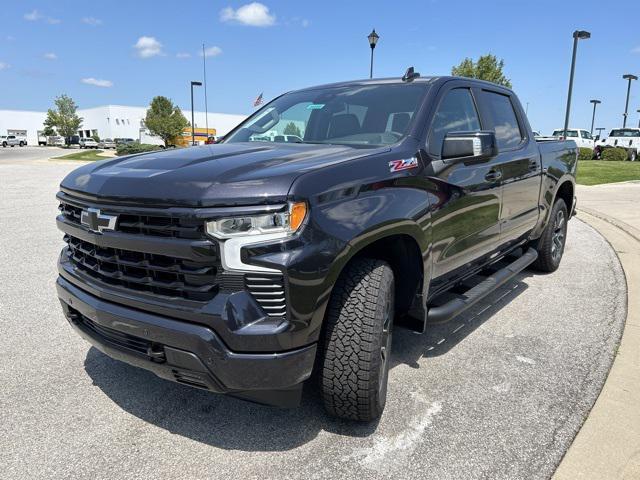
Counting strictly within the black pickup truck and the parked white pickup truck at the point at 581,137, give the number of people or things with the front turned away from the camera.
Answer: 0

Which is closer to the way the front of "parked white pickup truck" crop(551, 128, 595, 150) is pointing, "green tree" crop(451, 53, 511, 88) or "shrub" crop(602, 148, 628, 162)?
the shrub

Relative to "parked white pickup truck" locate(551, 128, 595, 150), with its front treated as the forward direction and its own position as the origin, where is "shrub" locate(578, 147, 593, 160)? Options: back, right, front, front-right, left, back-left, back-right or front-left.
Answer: front-right

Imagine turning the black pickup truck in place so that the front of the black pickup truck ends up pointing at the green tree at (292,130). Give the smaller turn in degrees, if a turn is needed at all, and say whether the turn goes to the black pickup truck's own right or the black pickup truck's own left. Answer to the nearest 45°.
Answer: approximately 135° to the black pickup truck's own right

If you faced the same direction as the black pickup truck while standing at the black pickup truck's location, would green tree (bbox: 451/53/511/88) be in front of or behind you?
behind

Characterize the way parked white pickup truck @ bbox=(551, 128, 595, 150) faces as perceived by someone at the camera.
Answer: facing the viewer and to the right of the viewer

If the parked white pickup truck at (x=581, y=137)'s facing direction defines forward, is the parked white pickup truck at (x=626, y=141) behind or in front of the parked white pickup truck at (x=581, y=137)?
in front

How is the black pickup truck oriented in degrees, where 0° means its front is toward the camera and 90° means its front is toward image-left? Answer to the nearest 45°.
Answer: approximately 45°
